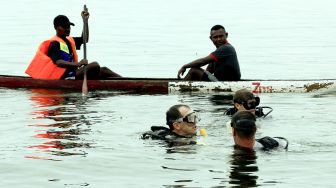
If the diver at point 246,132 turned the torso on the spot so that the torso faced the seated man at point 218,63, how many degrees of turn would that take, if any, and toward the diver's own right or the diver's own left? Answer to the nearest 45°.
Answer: approximately 45° to the diver's own right

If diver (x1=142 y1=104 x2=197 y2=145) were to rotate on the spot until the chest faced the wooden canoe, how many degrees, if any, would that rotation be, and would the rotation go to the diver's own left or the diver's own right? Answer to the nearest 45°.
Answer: approximately 90° to the diver's own left

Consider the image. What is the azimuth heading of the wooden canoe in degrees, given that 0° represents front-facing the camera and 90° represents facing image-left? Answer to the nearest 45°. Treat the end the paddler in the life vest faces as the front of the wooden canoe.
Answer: approximately 270°

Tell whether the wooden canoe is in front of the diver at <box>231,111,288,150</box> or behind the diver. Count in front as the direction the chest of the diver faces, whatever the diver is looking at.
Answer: in front

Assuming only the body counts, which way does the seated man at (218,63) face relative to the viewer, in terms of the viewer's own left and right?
facing to the left of the viewer

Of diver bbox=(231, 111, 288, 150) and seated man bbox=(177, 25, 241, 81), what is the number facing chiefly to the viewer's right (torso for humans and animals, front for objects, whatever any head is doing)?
0

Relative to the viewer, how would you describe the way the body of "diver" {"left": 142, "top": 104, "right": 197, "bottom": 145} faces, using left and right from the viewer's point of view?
facing to the right of the viewer

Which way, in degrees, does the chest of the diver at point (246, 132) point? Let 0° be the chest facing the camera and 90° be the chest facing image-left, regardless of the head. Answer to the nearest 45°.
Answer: approximately 135°

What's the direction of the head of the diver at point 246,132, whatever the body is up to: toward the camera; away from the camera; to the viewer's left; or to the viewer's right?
away from the camera

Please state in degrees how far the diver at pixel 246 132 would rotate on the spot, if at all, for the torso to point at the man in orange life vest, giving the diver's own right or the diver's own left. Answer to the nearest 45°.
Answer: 0° — they already face them

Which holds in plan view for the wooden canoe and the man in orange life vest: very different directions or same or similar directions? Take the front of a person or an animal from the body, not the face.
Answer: same or similar directions

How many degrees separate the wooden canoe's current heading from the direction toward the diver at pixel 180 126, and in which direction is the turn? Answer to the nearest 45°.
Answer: approximately 90° to its right
